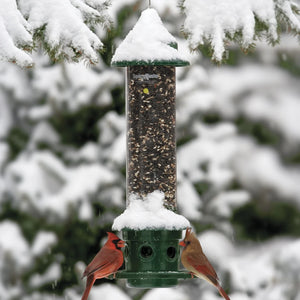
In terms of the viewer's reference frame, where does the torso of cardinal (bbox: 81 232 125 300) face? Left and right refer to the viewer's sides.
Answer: facing to the right of the viewer

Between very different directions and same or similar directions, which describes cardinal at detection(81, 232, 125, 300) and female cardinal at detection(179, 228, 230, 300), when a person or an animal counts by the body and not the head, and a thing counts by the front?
very different directions

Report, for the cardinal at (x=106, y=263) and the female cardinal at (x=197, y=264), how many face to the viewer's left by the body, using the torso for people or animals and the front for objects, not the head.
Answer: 1

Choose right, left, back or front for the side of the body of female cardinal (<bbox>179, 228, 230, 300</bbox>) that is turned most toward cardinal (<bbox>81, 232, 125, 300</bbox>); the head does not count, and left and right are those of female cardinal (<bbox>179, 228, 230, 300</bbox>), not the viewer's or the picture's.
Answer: front

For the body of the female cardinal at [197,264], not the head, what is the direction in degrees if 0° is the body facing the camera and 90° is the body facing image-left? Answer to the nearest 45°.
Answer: approximately 90°

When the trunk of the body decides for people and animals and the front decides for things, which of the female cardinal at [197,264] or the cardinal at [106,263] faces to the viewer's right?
the cardinal at [106,263]
